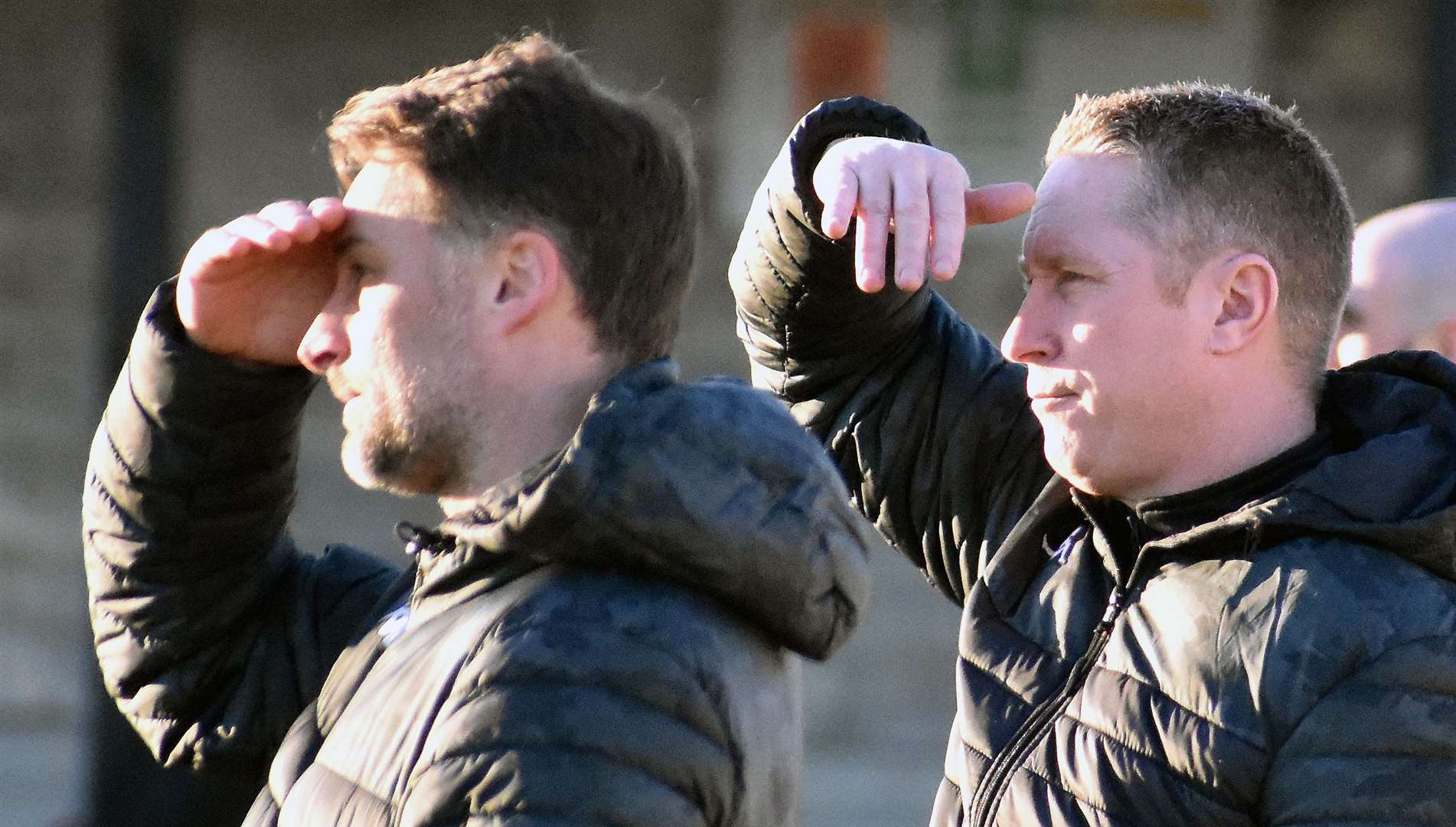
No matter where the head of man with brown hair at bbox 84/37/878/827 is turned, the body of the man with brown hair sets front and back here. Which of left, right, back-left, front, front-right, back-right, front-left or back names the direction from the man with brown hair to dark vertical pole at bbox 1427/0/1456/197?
back-right

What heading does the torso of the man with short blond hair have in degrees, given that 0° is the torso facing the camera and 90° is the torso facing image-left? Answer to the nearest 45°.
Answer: approximately 45°

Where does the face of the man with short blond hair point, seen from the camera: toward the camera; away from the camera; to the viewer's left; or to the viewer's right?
to the viewer's left

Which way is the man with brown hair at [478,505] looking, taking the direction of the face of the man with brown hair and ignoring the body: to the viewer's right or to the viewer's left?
to the viewer's left

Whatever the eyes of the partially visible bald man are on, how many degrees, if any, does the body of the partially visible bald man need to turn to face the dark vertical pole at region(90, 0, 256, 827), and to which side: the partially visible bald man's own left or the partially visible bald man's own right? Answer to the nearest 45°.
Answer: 0° — they already face it

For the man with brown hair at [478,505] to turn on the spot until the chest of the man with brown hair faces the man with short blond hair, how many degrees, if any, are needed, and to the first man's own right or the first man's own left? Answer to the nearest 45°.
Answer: approximately 180°

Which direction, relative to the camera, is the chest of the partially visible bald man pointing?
to the viewer's left

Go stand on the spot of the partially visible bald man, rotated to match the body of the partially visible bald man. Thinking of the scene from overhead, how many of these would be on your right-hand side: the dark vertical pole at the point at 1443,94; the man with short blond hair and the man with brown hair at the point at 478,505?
1

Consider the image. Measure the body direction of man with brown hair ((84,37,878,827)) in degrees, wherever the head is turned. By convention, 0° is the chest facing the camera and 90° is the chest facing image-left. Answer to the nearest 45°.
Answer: approximately 90°
